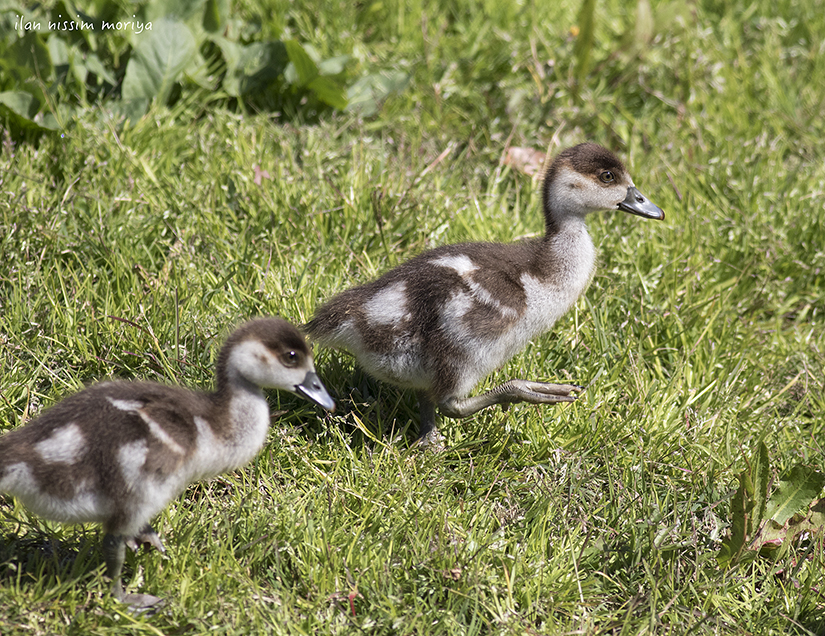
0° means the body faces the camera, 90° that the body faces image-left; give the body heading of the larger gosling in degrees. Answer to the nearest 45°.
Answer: approximately 270°

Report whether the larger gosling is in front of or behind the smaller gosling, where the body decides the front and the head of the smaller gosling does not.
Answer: in front

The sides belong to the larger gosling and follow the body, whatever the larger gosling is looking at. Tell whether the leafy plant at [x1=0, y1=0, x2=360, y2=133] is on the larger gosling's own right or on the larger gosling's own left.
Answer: on the larger gosling's own left

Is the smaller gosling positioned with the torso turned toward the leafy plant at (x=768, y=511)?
yes

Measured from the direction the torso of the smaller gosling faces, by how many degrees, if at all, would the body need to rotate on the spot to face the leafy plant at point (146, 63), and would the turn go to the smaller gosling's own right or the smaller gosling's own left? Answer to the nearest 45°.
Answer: approximately 90° to the smaller gosling's own left

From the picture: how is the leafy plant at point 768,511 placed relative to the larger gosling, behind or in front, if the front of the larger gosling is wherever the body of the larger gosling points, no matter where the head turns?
in front

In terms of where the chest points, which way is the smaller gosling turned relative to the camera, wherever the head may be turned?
to the viewer's right

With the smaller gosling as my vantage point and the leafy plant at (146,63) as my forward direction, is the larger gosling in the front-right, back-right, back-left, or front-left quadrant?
front-right

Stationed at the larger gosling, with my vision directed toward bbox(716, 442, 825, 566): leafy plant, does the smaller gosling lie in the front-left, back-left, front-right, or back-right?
back-right

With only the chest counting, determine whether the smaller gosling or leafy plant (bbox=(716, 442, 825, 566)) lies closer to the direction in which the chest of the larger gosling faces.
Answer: the leafy plant

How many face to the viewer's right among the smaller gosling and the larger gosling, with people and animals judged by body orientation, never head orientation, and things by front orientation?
2
